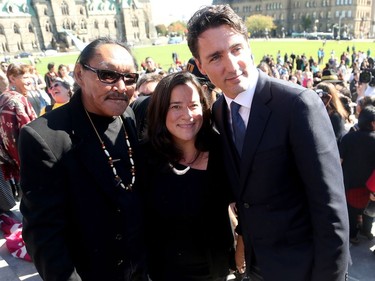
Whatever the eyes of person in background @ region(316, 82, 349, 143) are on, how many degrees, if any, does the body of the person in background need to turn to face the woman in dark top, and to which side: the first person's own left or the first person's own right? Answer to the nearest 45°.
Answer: approximately 90° to the first person's own left

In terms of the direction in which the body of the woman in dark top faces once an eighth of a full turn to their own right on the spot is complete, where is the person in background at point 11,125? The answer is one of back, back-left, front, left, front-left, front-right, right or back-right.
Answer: right

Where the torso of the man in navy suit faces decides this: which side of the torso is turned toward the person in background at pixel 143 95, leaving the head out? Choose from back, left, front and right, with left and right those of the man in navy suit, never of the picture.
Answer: right

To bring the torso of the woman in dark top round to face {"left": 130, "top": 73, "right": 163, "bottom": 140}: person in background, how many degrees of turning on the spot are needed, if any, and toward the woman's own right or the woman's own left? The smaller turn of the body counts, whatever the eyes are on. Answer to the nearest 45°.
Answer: approximately 180°
